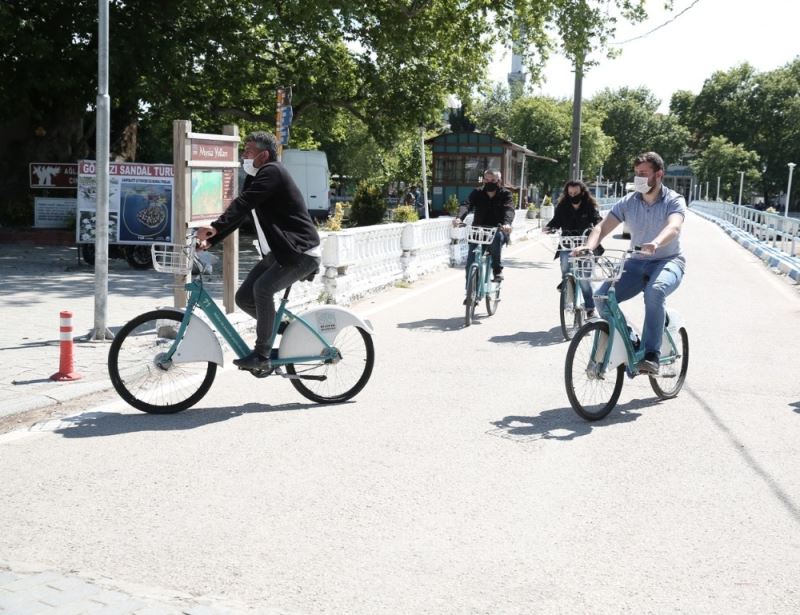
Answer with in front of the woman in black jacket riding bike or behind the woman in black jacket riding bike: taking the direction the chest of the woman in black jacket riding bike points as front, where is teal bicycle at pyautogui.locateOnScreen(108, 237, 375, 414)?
in front

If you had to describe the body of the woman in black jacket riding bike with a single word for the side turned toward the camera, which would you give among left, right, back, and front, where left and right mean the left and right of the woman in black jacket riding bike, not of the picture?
front

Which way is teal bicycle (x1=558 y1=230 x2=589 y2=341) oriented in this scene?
toward the camera

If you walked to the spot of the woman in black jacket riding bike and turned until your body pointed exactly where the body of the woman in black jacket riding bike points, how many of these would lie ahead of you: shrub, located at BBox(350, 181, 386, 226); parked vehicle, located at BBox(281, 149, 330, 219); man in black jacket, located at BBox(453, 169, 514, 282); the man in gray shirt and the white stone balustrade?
1

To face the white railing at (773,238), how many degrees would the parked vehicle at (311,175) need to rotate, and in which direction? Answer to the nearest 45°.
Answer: approximately 135° to its right

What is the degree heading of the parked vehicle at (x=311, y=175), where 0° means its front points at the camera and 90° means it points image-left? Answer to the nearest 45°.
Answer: approximately 180°

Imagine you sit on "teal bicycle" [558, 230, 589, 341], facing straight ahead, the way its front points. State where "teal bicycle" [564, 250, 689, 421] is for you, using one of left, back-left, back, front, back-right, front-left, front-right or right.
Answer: front

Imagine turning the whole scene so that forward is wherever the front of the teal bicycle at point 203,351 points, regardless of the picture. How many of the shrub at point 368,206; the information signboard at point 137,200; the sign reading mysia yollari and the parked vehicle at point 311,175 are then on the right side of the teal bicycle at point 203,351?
4

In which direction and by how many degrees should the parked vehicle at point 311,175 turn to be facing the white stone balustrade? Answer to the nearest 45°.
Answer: approximately 180°

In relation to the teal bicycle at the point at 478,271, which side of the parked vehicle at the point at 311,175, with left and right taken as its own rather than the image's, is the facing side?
back

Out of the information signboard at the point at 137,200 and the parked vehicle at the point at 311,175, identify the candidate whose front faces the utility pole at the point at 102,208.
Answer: the information signboard

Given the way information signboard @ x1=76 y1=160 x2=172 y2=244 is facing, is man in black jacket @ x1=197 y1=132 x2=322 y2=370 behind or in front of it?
in front

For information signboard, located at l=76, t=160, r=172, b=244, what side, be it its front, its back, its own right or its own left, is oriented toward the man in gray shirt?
front

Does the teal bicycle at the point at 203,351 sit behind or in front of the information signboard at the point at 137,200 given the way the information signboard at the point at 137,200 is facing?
in front

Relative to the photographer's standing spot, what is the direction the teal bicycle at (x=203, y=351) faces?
facing to the left of the viewer

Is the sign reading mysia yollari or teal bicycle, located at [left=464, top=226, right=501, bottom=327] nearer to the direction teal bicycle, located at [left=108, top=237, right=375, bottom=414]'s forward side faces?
the sign reading mysia yollari

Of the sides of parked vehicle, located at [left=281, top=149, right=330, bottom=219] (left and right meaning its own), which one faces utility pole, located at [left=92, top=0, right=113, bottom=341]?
back

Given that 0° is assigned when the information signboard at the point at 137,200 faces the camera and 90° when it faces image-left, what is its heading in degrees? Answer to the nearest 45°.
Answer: approximately 0°

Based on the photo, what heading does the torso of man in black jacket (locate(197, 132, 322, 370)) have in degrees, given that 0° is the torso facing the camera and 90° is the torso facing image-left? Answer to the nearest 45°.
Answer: approximately 90°

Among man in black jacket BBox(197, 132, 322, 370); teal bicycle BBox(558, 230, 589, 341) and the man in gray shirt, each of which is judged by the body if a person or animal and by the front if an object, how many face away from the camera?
0
